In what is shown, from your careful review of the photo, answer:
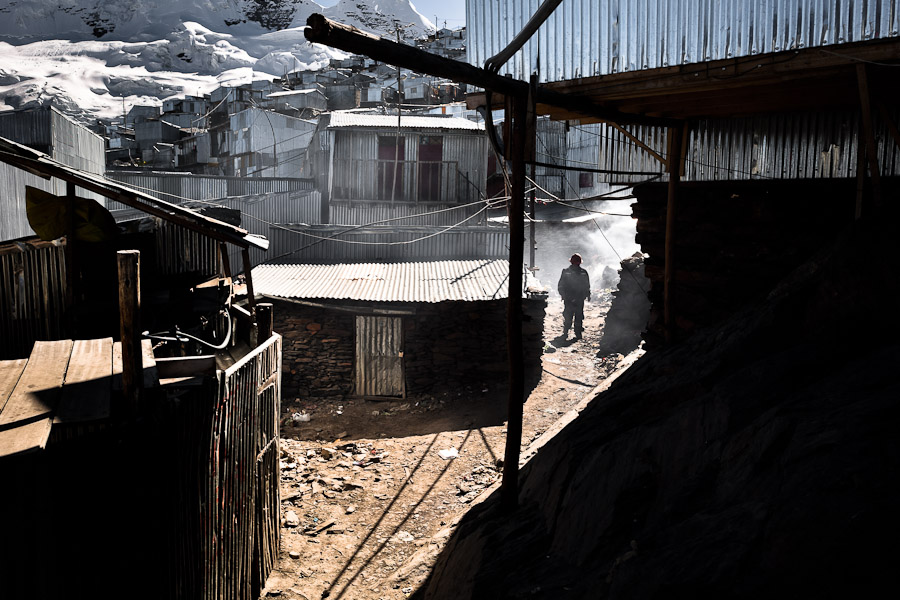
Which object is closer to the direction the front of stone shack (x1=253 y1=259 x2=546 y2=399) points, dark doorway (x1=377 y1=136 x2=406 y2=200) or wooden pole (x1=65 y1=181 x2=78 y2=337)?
the wooden pole

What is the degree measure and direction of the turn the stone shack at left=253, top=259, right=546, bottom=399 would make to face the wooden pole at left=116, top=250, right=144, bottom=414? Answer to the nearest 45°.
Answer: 0° — it already faces it

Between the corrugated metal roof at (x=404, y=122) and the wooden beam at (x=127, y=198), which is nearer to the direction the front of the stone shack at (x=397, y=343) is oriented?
the wooden beam

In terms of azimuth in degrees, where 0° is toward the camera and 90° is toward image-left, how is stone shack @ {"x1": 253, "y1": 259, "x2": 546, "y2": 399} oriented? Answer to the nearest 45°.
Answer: approximately 0°

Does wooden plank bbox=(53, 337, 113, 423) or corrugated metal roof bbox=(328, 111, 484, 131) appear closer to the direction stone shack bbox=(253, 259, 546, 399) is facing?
the wooden plank

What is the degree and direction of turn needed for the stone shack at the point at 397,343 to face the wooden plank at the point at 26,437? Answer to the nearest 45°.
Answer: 0° — it already faces it

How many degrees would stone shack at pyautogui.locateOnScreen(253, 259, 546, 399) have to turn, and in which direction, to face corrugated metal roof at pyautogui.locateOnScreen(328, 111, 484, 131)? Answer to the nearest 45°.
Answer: approximately 180°

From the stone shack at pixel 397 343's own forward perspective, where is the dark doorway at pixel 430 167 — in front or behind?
behind
